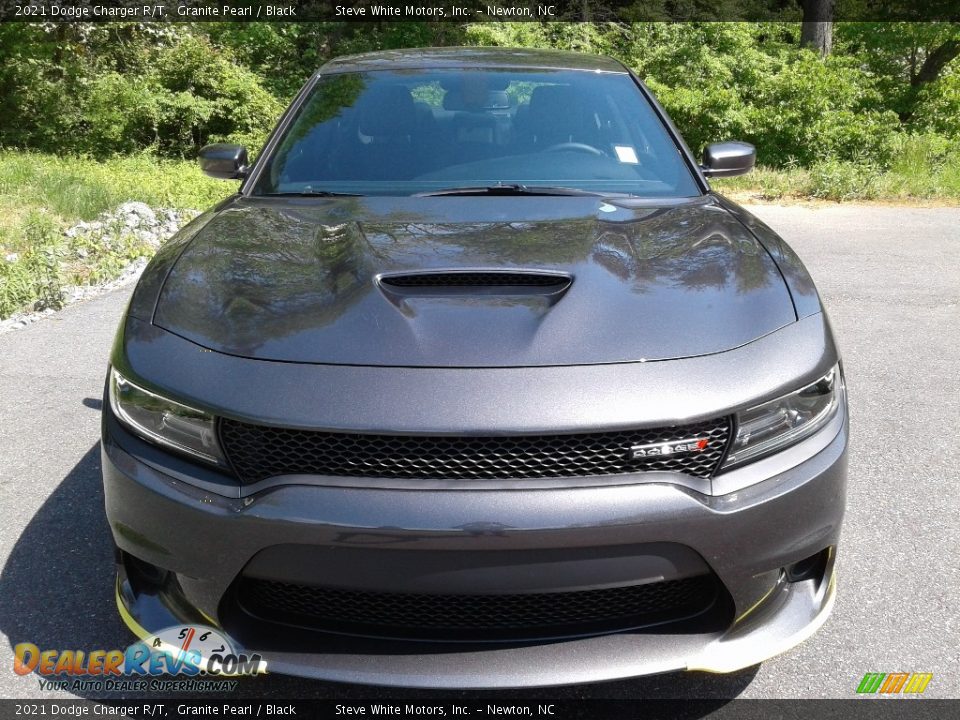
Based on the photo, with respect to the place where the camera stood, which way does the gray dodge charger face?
facing the viewer
